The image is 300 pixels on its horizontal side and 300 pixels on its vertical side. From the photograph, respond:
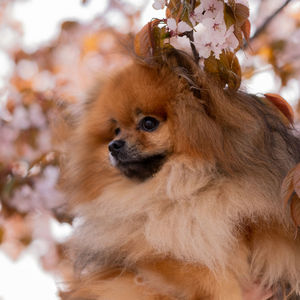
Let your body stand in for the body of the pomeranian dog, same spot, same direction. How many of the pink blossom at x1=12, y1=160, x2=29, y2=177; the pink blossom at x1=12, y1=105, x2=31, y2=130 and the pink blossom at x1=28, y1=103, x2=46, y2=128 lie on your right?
3

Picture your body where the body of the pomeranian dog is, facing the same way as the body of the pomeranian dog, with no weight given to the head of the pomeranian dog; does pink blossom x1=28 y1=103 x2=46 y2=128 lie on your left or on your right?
on your right

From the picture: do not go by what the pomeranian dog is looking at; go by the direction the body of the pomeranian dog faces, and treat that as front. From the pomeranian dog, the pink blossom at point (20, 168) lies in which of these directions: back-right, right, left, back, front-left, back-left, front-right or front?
right

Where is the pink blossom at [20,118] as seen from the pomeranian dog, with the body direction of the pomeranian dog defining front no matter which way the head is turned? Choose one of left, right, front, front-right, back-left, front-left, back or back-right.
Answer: right

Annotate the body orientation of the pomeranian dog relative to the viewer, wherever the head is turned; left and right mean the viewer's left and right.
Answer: facing the viewer and to the left of the viewer
